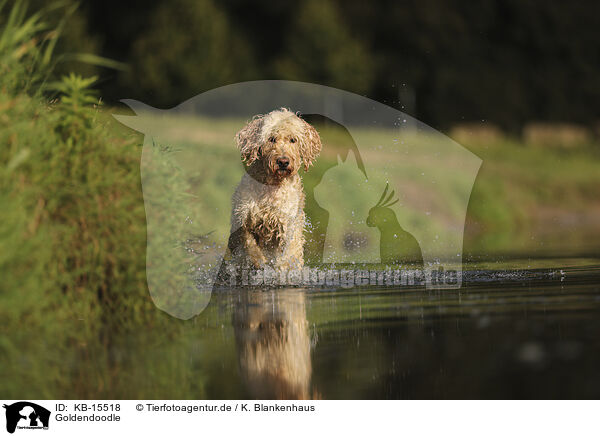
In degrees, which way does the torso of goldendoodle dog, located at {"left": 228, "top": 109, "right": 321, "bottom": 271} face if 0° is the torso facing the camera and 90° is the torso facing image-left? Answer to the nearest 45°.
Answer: approximately 0°
